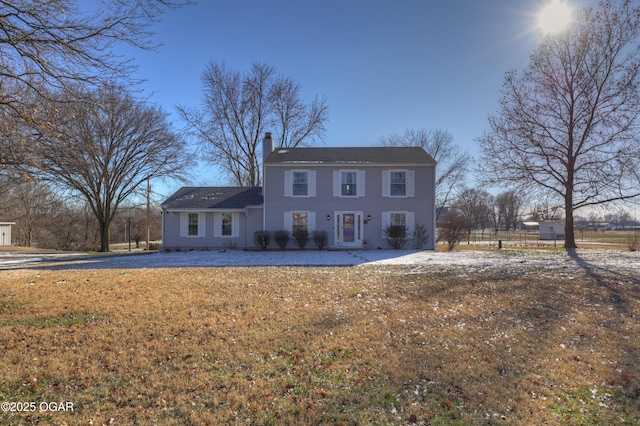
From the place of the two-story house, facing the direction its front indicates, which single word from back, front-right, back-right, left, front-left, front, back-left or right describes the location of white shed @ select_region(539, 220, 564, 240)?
back-left

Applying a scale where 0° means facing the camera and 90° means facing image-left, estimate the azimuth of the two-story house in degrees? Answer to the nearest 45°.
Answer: approximately 0°

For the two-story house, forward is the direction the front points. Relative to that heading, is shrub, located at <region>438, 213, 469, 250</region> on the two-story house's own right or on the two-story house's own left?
on the two-story house's own left

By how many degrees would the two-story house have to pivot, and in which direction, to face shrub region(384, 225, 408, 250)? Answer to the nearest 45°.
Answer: approximately 90° to its left
